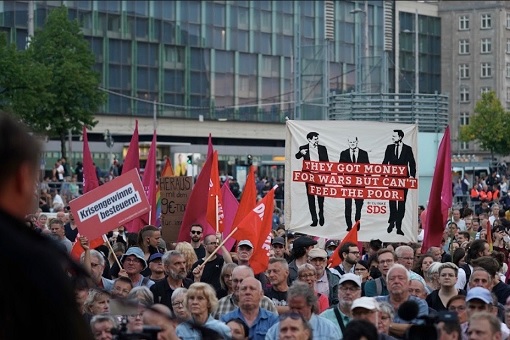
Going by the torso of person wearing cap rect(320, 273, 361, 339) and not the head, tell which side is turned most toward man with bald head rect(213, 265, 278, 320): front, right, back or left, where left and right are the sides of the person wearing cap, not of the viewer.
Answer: right

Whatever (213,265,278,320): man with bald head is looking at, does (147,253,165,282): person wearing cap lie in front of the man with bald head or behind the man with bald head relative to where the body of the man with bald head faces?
behind

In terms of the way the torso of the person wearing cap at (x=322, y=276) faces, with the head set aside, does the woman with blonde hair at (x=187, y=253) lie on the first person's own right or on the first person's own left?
on the first person's own right

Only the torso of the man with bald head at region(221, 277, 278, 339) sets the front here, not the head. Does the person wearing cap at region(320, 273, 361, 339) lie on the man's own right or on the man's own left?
on the man's own left

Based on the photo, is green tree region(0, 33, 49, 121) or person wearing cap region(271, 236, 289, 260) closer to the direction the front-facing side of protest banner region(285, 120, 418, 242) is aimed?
the person wearing cap

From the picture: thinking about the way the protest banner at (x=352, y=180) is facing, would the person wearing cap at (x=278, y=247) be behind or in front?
in front

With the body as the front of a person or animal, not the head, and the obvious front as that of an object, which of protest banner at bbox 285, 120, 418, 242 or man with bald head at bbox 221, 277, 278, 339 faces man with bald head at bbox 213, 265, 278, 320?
the protest banner
